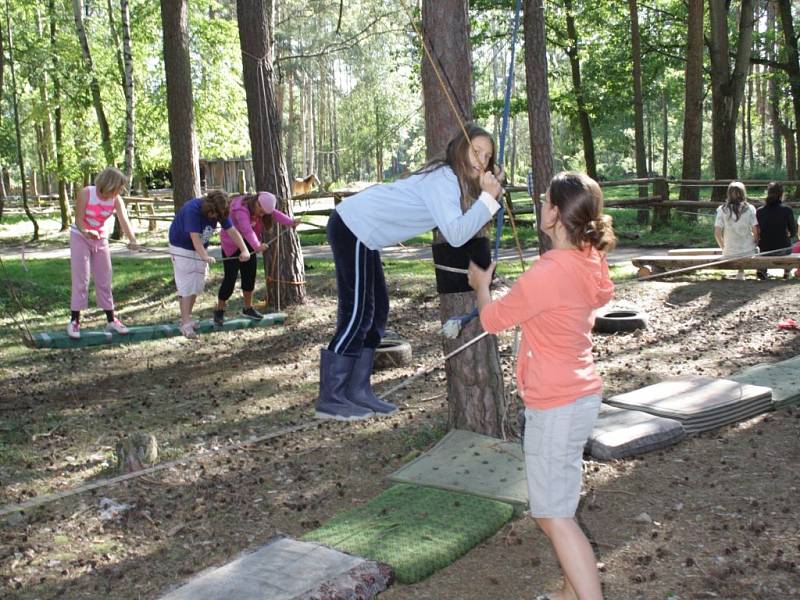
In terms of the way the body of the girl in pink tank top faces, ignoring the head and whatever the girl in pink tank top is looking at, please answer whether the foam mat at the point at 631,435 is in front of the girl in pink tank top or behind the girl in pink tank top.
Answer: in front

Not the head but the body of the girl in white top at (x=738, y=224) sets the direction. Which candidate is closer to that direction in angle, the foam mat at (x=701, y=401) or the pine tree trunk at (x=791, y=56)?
the pine tree trunk

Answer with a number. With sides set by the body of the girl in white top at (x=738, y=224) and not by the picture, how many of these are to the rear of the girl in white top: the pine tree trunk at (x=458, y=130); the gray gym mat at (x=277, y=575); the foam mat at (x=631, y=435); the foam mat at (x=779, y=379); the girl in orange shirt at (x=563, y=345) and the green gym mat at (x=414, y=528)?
6

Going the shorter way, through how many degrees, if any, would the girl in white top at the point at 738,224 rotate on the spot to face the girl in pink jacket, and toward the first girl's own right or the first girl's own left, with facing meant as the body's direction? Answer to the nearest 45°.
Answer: approximately 135° to the first girl's own left

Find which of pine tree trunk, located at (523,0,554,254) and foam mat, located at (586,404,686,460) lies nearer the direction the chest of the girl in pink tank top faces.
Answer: the foam mat

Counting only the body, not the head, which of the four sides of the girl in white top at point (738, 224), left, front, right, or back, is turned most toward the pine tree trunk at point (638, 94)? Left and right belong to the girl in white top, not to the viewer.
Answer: front

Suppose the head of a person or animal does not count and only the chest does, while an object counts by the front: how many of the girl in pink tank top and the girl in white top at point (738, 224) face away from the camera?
1

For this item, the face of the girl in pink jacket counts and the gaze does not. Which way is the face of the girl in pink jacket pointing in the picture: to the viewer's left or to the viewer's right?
to the viewer's right

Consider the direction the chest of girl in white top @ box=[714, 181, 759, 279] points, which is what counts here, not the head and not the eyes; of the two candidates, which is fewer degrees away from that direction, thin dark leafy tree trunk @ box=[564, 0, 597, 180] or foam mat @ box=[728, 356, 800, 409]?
the thin dark leafy tree trunk

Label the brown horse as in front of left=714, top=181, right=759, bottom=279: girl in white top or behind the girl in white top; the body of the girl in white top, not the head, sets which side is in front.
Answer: in front

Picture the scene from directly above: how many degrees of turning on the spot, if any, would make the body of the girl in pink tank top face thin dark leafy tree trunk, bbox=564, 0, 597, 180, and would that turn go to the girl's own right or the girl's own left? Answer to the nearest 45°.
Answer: approximately 90° to the girl's own left

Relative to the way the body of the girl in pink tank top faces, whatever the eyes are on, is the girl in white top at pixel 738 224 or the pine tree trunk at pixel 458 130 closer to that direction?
the pine tree trunk

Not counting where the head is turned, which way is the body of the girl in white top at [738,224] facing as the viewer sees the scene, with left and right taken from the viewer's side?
facing away from the viewer

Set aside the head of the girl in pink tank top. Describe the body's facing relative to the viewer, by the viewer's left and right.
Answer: facing the viewer and to the right of the viewer

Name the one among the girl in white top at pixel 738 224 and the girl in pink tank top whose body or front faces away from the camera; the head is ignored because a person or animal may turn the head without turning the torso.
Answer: the girl in white top

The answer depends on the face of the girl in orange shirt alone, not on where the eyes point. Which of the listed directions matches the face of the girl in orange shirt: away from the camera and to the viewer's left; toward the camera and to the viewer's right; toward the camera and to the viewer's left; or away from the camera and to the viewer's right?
away from the camera and to the viewer's left
